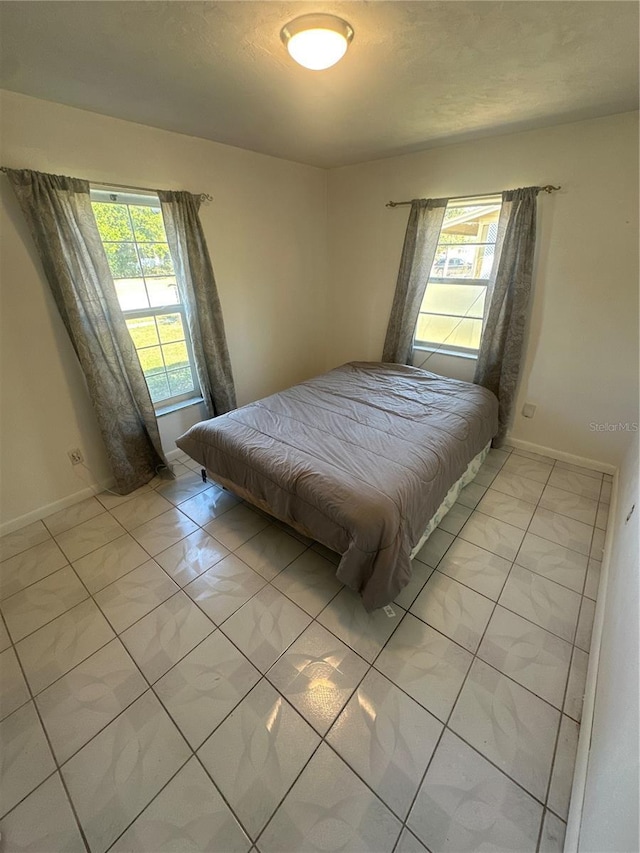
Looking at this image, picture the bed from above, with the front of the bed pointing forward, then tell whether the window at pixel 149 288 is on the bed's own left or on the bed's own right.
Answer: on the bed's own right

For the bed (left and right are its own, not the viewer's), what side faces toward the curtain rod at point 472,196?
back

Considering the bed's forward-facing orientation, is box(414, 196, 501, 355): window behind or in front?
behind

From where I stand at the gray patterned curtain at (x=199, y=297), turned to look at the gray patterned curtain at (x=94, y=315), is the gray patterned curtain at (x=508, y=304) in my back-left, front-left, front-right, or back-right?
back-left

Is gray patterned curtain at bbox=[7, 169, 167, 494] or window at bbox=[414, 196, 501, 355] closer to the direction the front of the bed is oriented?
the gray patterned curtain

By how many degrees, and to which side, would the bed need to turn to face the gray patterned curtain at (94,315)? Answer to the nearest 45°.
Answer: approximately 45° to its right

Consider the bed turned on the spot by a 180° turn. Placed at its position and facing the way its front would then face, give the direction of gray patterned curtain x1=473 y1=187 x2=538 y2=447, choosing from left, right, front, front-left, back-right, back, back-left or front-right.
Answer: front

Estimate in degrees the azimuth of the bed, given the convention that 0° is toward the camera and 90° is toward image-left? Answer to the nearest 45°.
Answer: approximately 45°

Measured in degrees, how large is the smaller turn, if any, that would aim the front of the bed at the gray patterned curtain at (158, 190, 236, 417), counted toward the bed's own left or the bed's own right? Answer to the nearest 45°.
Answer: approximately 90° to the bed's own right
